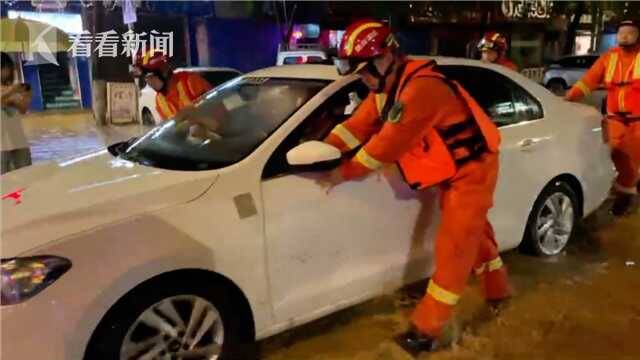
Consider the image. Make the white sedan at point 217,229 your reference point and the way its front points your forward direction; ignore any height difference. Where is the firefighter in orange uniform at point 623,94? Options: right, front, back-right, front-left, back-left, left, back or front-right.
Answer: back

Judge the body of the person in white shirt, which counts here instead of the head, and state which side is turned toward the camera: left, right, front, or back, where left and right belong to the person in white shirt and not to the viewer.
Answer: front

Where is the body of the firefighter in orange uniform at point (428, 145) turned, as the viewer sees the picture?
to the viewer's left

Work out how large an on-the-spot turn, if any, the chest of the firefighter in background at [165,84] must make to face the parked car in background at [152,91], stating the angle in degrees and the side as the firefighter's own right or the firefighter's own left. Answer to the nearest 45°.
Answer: approximately 135° to the firefighter's own right

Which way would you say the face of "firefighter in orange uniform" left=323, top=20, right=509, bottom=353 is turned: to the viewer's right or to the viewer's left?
to the viewer's left

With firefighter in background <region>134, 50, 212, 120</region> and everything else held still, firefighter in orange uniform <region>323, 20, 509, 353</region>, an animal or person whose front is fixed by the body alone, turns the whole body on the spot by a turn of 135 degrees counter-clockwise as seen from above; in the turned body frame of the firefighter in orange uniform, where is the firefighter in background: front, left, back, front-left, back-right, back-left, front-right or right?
back

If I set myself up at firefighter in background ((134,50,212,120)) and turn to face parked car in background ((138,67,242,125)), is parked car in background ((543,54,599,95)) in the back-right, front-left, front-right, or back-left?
front-right

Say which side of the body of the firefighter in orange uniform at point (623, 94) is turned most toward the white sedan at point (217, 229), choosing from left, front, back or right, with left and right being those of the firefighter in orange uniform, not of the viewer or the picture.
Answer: front

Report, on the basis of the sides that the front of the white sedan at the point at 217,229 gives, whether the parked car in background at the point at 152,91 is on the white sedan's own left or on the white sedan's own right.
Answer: on the white sedan's own right
